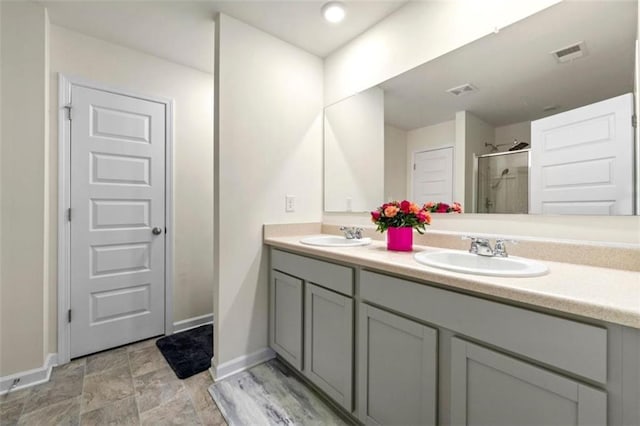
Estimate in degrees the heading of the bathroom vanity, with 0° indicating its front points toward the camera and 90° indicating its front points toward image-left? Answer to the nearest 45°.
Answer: approximately 45°

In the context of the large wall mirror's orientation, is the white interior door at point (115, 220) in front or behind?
in front

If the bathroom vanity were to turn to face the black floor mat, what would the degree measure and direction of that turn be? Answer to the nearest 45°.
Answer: approximately 45° to its right

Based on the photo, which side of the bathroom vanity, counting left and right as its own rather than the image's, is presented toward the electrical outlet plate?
right

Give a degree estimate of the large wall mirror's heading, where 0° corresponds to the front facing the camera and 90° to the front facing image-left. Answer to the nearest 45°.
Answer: approximately 45°

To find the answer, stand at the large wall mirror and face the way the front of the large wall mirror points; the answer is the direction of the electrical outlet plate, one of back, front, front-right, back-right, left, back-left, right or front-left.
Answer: front-right
